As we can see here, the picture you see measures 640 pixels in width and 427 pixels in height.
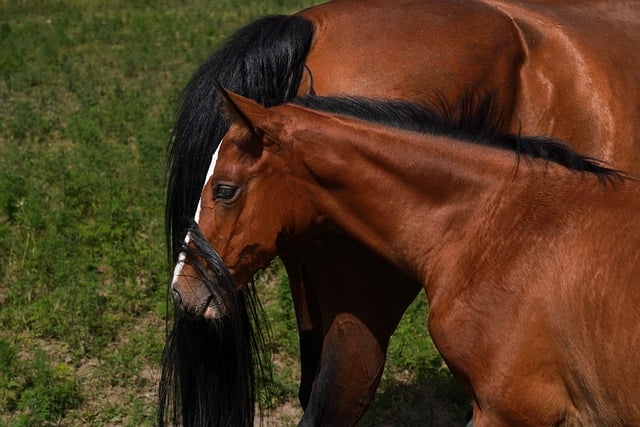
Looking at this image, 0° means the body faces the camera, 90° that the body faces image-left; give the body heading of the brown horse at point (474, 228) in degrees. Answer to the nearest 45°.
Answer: approximately 90°
